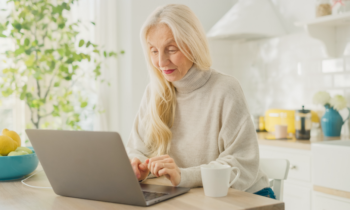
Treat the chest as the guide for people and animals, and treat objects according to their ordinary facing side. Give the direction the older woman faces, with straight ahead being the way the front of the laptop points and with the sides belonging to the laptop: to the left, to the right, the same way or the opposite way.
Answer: the opposite way

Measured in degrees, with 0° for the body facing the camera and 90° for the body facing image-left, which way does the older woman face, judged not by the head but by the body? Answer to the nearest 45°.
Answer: approximately 45°

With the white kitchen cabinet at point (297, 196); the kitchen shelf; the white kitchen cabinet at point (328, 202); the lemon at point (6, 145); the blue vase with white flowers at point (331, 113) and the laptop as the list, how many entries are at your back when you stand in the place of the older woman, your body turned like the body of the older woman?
4

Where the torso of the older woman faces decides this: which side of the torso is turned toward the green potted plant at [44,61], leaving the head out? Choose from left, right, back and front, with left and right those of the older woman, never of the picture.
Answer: right

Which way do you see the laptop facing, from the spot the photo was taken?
facing away from the viewer and to the right of the viewer

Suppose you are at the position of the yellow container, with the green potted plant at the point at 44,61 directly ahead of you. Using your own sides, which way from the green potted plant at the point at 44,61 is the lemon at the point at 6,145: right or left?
left

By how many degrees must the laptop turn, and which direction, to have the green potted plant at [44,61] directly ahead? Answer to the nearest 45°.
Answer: approximately 45° to its left

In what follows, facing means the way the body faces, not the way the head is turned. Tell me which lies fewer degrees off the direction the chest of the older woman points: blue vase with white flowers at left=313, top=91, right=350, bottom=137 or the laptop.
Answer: the laptop
